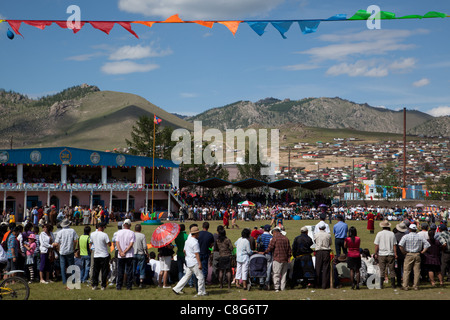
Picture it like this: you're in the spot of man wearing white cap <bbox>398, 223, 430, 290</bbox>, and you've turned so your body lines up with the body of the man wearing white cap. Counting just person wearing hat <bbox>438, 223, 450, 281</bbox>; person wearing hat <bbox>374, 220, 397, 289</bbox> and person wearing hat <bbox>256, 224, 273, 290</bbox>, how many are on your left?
2

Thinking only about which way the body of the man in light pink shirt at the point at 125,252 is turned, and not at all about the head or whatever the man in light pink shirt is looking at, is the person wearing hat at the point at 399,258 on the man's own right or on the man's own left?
on the man's own right

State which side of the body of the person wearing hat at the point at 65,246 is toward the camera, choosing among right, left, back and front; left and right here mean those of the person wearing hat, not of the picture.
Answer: back

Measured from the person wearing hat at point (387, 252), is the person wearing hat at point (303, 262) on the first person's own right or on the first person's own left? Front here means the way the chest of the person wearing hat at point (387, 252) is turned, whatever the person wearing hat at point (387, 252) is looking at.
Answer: on the first person's own left

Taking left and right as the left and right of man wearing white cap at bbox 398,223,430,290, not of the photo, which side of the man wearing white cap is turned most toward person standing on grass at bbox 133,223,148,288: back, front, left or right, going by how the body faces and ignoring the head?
left

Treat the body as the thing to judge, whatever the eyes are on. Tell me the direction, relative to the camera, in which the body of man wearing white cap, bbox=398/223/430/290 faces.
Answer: away from the camera

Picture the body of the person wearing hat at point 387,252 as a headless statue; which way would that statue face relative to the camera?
away from the camera

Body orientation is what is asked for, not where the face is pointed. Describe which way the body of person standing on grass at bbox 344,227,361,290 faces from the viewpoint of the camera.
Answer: away from the camera

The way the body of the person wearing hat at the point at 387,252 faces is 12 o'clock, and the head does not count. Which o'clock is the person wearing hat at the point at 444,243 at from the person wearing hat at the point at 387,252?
the person wearing hat at the point at 444,243 is roughly at 2 o'clock from the person wearing hat at the point at 387,252.

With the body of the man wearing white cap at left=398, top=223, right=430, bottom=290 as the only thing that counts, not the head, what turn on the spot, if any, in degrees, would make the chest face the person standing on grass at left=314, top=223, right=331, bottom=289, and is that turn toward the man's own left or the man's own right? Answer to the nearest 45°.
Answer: approximately 90° to the man's own left

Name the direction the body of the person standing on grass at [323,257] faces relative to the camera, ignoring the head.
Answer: away from the camera

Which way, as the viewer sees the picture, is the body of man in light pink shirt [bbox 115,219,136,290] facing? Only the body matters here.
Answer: away from the camera

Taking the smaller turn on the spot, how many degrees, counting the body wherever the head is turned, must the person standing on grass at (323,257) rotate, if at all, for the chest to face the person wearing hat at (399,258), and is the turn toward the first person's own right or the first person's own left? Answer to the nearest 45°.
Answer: approximately 45° to the first person's own right
